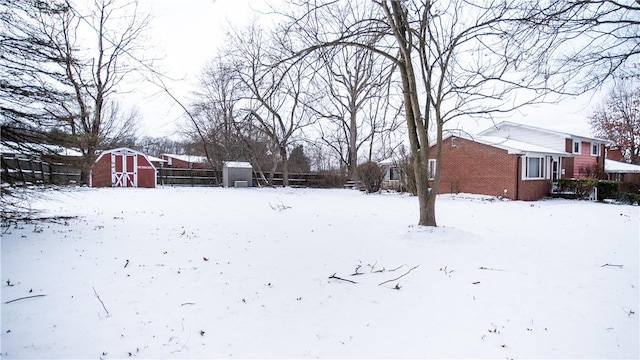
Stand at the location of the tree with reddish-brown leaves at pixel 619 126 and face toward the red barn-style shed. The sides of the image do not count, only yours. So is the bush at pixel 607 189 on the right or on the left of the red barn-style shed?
left

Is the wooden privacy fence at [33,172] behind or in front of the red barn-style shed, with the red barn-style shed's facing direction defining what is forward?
in front

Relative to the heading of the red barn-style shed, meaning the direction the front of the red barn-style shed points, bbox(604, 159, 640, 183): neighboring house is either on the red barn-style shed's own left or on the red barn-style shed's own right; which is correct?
on the red barn-style shed's own left

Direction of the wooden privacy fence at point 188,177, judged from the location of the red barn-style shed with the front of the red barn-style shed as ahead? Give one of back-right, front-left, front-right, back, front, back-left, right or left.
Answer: back-left

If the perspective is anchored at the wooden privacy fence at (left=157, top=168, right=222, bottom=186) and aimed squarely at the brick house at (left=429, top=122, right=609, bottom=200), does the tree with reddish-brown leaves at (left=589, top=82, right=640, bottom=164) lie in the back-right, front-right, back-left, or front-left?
front-left

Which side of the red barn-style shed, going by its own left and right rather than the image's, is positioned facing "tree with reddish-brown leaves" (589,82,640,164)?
left

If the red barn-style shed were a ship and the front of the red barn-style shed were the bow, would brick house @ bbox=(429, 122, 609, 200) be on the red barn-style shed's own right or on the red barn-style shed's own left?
on the red barn-style shed's own left

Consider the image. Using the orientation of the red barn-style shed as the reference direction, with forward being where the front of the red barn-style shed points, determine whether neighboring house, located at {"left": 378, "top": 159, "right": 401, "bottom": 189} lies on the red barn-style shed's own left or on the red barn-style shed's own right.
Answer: on the red barn-style shed's own left

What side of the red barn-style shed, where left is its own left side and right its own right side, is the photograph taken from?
front

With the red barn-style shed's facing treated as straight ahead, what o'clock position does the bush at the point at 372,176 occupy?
The bush is roughly at 10 o'clock from the red barn-style shed.

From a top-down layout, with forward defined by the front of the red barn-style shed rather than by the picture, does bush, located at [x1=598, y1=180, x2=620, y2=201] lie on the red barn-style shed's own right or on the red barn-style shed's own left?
on the red barn-style shed's own left

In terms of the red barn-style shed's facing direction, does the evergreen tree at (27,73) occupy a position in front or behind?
in front
